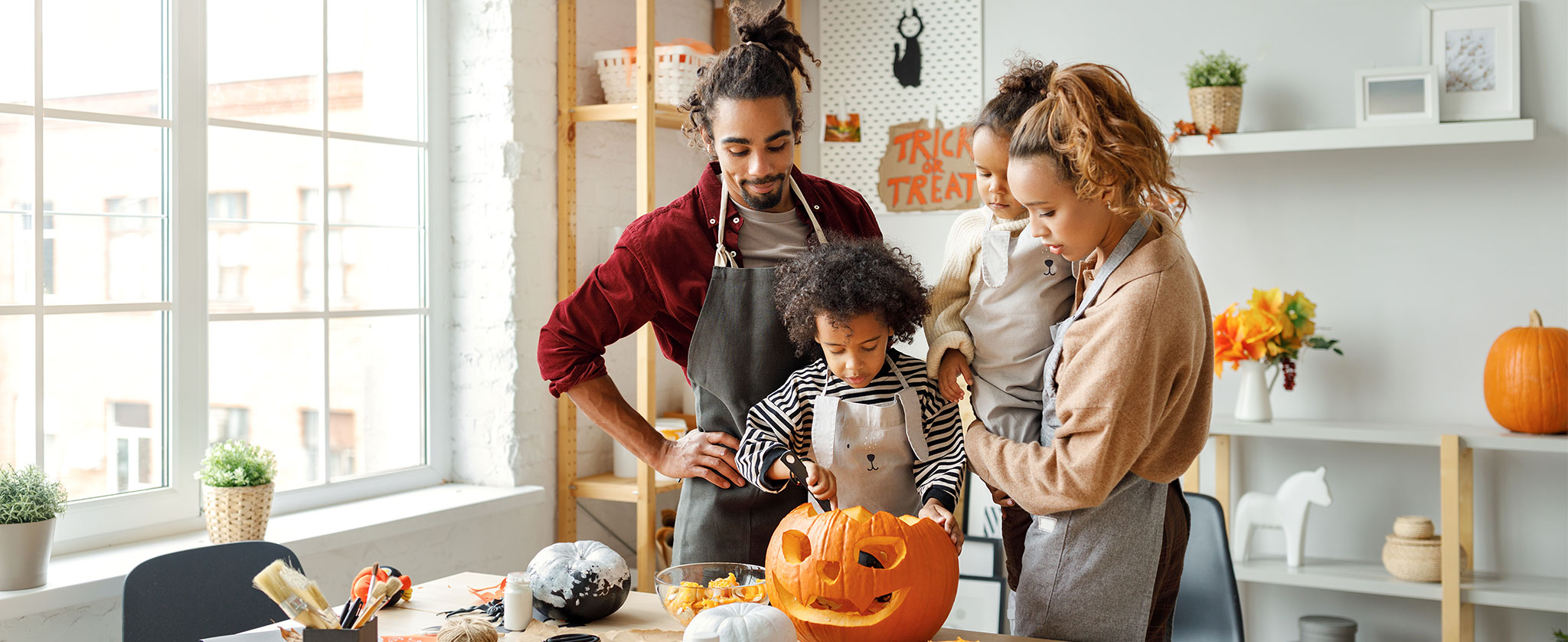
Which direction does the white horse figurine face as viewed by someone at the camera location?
facing to the right of the viewer

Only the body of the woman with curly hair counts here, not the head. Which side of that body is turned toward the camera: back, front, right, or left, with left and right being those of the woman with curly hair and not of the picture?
left

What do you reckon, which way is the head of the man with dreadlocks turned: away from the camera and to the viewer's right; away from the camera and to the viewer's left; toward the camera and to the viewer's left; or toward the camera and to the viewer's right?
toward the camera and to the viewer's right

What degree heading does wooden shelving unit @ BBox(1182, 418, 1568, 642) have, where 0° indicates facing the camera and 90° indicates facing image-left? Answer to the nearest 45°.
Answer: approximately 0°

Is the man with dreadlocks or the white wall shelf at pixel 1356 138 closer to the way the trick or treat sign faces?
the man with dreadlocks

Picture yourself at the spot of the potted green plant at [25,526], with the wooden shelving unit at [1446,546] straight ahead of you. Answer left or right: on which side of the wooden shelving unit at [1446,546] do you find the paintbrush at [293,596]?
right

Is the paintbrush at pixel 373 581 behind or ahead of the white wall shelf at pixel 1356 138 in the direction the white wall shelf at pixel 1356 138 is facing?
ahead

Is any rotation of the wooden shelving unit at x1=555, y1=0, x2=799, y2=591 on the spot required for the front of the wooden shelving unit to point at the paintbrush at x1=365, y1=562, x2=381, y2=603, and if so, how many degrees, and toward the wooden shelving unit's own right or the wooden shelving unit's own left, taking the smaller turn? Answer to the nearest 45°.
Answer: approximately 45° to the wooden shelving unit's own right

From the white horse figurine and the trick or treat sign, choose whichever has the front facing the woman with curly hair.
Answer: the trick or treat sign

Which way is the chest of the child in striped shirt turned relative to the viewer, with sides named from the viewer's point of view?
facing the viewer

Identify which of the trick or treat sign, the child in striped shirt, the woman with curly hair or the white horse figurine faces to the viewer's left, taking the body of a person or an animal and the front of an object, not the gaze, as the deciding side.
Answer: the woman with curly hair

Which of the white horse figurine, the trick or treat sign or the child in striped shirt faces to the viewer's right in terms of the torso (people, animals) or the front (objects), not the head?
the white horse figurine

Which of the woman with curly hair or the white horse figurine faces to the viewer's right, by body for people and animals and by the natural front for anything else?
the white horse figurine

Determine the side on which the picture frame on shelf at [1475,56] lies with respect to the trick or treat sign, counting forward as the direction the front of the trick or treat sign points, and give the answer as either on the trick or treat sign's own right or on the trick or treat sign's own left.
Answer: on the trick or treat sign's own left

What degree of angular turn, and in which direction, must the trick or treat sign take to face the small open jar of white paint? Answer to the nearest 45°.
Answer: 0° — it already faces it

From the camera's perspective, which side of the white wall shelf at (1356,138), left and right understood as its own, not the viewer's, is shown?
front

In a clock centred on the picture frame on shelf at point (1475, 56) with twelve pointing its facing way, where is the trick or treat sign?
The trick or treat sign is roughly at 3 o'clock from the picture frame on shelf.

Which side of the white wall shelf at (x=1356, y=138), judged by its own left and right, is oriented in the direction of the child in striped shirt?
front

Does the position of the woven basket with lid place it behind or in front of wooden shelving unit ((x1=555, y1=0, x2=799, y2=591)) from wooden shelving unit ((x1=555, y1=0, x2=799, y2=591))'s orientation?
in front

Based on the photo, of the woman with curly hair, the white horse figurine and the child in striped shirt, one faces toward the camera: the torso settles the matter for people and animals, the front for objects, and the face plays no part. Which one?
the child in striped shirt
